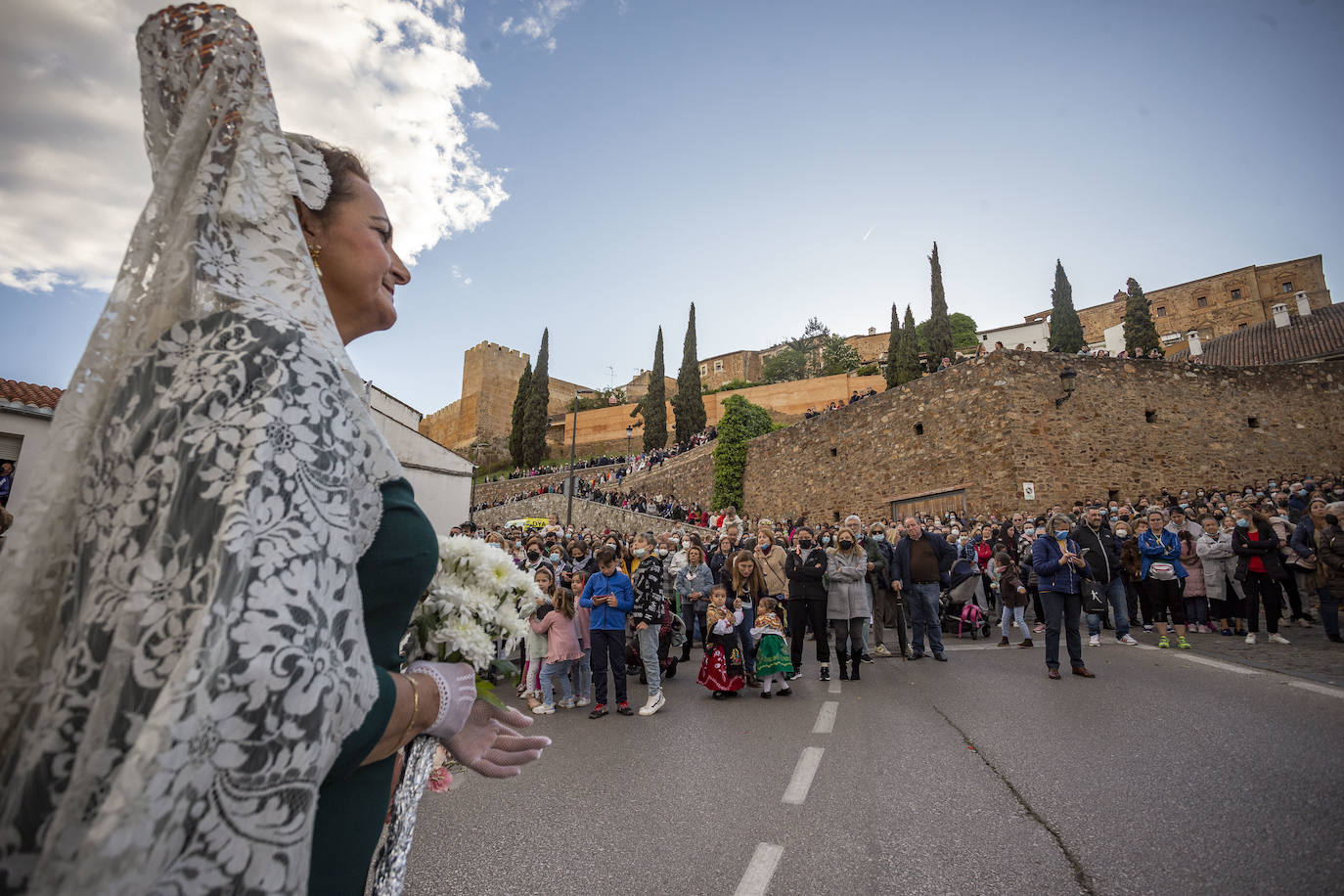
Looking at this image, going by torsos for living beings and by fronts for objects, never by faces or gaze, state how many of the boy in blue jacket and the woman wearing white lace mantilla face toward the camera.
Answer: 1

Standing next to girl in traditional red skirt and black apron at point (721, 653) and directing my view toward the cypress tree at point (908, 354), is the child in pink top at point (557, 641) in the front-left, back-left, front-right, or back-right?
back-left

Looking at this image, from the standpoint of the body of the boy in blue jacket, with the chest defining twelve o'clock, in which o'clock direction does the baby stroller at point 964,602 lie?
The baby stroller is roughly at 8 o'clock from the boy in blue jacket.

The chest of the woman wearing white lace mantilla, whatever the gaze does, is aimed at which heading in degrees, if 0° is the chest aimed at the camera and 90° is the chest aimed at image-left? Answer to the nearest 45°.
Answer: approximately 270°

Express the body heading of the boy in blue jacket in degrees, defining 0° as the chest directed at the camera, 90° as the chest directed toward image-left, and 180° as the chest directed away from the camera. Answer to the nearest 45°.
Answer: approximately 0°

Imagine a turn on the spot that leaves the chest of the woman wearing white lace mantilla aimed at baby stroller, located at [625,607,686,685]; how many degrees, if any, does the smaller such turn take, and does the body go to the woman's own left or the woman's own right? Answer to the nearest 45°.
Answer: approximately 45° to the woman's own left

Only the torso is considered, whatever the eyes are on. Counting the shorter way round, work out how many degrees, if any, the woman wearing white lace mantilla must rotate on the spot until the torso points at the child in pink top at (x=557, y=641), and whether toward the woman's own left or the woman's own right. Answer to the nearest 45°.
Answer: approximately 45° to the woman's own left

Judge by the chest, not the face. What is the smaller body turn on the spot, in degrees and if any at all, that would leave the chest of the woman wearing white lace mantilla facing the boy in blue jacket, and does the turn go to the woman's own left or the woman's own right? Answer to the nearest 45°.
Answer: approximately 45° to the woman's own left

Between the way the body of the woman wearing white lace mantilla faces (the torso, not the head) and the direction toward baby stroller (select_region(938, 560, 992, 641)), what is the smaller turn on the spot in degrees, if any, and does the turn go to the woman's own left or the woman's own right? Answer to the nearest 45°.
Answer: approximately 45° to the woman's own left

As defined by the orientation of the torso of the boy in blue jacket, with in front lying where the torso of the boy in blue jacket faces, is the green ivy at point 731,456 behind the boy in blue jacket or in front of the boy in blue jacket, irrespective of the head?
behind

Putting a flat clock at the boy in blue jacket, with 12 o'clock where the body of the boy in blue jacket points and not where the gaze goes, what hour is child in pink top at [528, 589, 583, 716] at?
The child in pink top is roughly at 4 o'clock from the boy in blue jacket.

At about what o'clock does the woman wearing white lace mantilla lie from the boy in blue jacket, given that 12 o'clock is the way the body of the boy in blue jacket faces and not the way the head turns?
The woman wearing white lace mantilla is roughly at 12 o'clock from the boy in blue jacket.

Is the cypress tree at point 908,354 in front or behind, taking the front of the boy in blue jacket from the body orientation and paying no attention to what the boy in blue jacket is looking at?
behind
